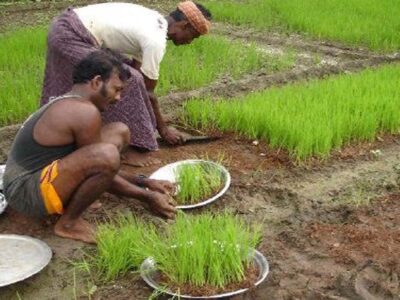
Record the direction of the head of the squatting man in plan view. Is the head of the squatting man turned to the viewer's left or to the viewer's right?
to the viewer's right

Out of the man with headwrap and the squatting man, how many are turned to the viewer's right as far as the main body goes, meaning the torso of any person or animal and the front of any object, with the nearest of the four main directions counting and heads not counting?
2

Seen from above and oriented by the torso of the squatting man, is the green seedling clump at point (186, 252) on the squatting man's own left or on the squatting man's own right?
on the squatting man's own right

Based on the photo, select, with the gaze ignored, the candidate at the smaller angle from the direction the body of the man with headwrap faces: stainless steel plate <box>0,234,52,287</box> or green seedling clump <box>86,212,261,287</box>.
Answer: the green seedling clump

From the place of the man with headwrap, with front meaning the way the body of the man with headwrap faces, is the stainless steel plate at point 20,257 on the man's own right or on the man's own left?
on the man's own right

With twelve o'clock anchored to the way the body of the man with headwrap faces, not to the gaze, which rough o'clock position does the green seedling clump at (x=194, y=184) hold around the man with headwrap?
The green seedling clump is roughly at 2 o'clock from the man with headwrap.

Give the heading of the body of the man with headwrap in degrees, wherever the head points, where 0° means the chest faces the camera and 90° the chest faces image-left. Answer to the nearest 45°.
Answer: approximately 270°

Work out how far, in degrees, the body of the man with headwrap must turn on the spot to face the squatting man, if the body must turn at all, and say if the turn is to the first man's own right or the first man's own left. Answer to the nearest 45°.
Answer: approximately 90° to the first man's own right

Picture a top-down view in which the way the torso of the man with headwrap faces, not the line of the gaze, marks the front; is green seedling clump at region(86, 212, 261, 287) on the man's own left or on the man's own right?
on the man's own right

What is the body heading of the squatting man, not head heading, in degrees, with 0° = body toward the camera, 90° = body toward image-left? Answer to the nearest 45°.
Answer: approximately 270°
